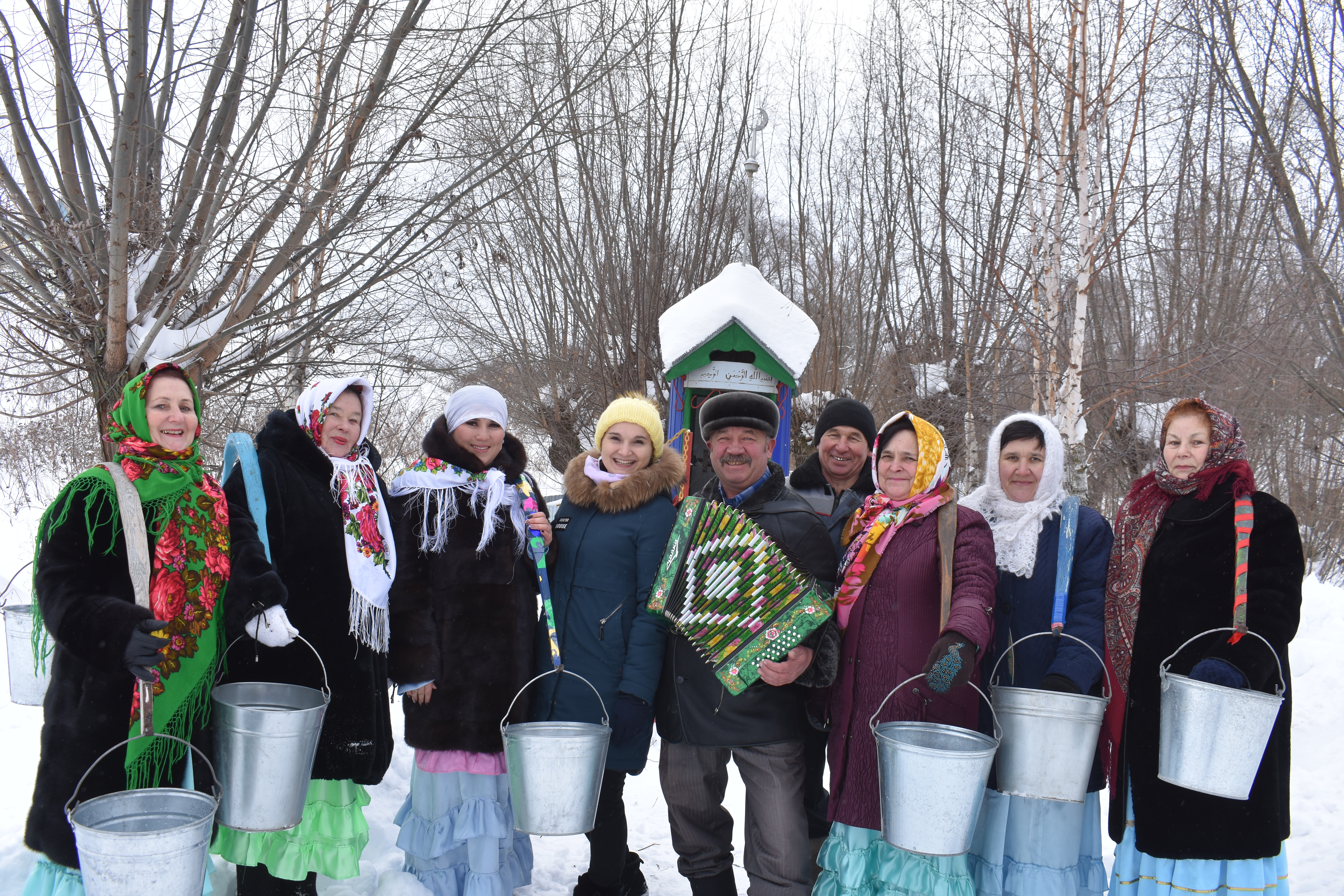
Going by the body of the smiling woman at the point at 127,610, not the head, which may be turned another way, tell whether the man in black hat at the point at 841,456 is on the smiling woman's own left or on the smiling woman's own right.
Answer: on the smiling woman's own left

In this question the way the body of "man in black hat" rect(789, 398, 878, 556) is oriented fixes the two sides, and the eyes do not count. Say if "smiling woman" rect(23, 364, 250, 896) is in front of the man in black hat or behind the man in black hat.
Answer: in front

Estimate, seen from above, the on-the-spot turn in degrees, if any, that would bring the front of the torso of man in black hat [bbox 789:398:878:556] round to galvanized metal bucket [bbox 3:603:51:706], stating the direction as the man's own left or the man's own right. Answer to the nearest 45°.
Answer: approximately 90° to the man's own right

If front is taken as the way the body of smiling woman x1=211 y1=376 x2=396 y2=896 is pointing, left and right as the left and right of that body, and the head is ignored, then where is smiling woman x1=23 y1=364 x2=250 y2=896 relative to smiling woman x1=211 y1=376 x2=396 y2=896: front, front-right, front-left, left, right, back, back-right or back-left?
right
